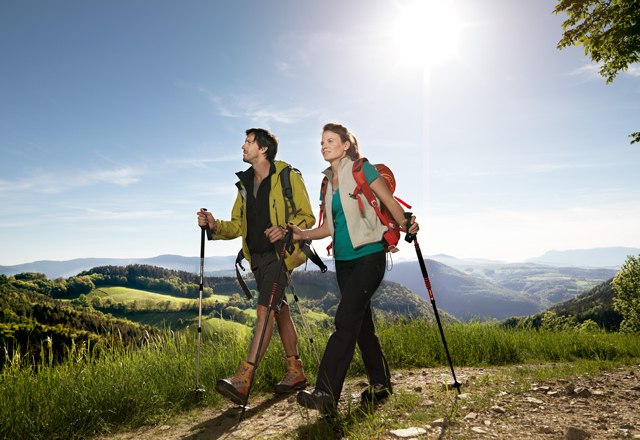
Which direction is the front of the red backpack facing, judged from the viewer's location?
facing away from the viewer and to the right of the viewer

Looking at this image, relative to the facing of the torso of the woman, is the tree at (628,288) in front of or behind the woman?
behind

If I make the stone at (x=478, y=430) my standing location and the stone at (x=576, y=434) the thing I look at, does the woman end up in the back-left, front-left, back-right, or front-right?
back-left

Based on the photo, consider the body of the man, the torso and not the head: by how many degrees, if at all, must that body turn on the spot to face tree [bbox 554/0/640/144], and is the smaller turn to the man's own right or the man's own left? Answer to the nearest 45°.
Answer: approximately 180°
